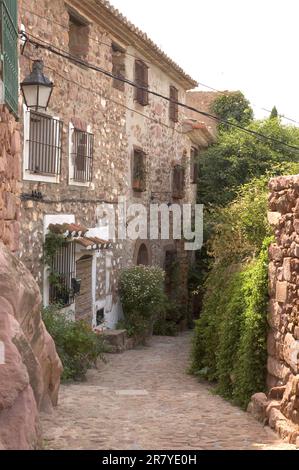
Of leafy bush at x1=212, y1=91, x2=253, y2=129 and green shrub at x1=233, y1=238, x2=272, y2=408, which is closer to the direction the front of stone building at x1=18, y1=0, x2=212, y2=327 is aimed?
the green shrub

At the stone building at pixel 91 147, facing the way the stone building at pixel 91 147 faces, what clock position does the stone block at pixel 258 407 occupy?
The stone block is roughly at 1 o'clock from the stone building.

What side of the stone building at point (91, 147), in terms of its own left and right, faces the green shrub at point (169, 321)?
left

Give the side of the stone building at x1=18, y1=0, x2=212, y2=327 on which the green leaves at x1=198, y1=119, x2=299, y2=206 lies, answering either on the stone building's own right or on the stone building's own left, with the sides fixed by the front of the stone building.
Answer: on the stone building's own left

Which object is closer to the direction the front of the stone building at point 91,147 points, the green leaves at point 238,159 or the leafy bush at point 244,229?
the leafy bush

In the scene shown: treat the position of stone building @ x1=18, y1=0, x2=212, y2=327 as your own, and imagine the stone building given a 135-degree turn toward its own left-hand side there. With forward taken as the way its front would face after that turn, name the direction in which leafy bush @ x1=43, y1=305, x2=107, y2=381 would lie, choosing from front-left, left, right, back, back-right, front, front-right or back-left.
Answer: back

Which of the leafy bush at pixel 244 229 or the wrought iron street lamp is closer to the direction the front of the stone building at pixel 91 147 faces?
the leafy bush

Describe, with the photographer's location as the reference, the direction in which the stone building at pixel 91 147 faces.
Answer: facing the viewer and to the right of the viewer

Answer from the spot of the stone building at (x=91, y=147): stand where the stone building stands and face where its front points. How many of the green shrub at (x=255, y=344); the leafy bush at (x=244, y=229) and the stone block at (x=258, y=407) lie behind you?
0

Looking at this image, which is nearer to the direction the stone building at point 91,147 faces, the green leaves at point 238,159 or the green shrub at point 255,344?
the green shrub

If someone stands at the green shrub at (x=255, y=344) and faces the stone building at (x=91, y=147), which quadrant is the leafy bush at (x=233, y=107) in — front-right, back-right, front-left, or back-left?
front-right

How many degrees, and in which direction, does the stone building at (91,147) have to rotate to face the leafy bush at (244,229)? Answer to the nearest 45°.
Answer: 0° — it already faces it

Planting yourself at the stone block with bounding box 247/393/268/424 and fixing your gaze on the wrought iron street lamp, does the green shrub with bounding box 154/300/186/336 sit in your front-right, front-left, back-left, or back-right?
front-right

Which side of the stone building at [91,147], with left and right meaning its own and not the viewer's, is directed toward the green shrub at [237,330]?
front
